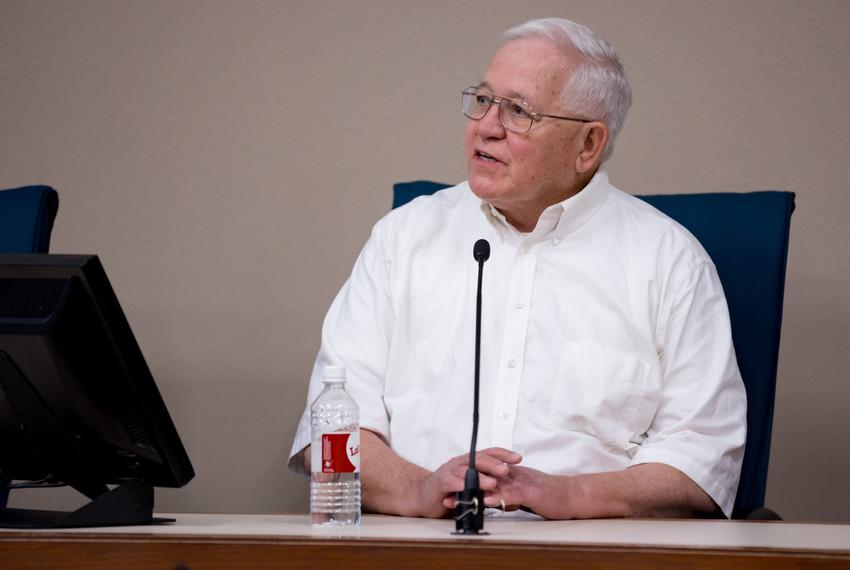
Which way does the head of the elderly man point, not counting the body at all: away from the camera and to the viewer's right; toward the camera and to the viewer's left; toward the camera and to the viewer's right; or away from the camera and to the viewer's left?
toward the camera and to the viewer's left

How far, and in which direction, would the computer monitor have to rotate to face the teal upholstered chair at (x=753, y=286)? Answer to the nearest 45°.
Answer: approximately 45° to its right

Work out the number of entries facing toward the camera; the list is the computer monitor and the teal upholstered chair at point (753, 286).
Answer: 1

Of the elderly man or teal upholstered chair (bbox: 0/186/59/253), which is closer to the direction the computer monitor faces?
the elderly man

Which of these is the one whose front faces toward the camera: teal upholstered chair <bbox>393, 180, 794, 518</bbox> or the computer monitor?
the teal upholstered chair

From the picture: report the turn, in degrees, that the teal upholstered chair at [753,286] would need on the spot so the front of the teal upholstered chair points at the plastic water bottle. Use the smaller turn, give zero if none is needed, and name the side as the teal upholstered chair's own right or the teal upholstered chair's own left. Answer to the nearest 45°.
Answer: approximately 45° to the teal upholstered chair's own right

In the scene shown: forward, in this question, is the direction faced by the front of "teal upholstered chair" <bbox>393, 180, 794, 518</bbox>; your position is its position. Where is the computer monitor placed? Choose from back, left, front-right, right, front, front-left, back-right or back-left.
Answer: front-right

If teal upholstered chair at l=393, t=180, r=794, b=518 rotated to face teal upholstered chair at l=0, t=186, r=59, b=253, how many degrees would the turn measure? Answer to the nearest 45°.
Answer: approximately 90° to its right

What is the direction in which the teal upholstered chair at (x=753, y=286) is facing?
toward the camera

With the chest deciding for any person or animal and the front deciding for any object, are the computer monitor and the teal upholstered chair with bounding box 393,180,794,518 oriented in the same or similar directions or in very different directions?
very different directions

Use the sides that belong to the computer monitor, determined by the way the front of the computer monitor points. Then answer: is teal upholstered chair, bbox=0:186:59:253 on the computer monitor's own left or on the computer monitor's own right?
on the computer monitor's own left
